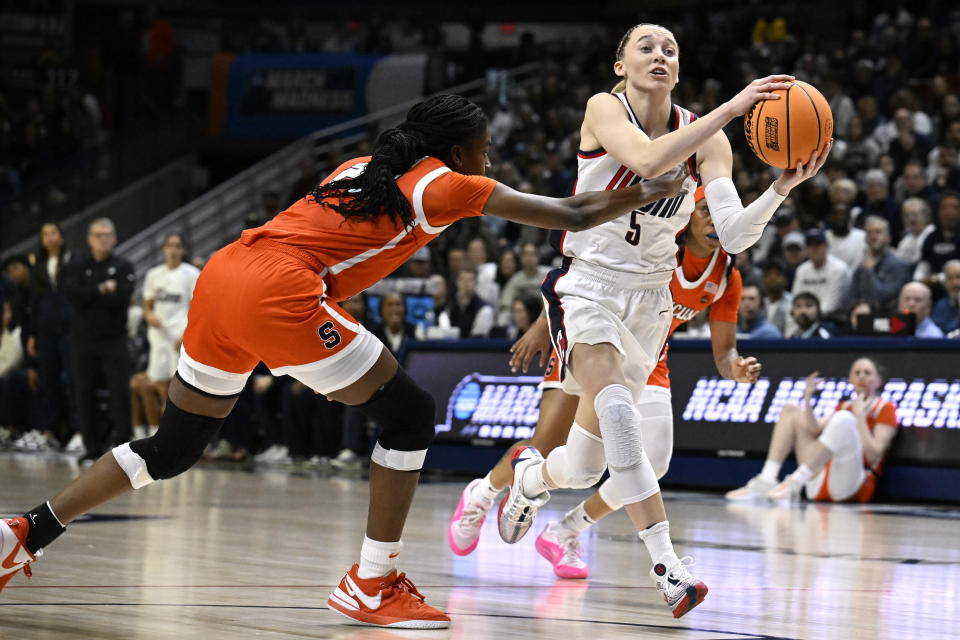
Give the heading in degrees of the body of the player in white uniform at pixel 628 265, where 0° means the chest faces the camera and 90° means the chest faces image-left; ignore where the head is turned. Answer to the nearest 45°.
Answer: approximately 315°

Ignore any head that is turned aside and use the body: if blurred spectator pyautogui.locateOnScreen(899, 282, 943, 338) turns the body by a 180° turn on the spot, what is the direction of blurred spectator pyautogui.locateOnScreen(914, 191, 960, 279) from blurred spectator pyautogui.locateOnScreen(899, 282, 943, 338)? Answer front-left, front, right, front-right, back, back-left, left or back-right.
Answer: front-left

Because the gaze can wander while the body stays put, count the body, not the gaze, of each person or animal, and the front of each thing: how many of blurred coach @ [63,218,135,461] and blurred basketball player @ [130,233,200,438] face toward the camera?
2

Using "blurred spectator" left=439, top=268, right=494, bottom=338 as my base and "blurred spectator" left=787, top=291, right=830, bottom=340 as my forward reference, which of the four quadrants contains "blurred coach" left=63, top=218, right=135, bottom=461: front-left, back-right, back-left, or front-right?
back-right

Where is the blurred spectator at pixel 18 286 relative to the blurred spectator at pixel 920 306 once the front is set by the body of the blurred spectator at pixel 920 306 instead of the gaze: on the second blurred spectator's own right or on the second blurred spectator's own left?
on the second blurred spectator's own right

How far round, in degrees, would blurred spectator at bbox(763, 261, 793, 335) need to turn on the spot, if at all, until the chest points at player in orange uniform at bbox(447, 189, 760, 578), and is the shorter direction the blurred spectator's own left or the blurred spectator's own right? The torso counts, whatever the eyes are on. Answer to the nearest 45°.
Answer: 0° — they already face them

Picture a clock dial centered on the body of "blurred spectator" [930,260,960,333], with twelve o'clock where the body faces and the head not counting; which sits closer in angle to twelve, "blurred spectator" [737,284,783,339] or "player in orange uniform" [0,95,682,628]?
the player in orange uniform

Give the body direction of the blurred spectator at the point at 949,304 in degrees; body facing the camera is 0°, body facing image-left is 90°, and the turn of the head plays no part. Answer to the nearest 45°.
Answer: approximately 0°

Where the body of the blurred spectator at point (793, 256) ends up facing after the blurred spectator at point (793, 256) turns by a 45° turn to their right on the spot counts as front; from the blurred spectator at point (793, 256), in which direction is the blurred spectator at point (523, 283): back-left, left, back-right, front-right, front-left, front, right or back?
front-right
